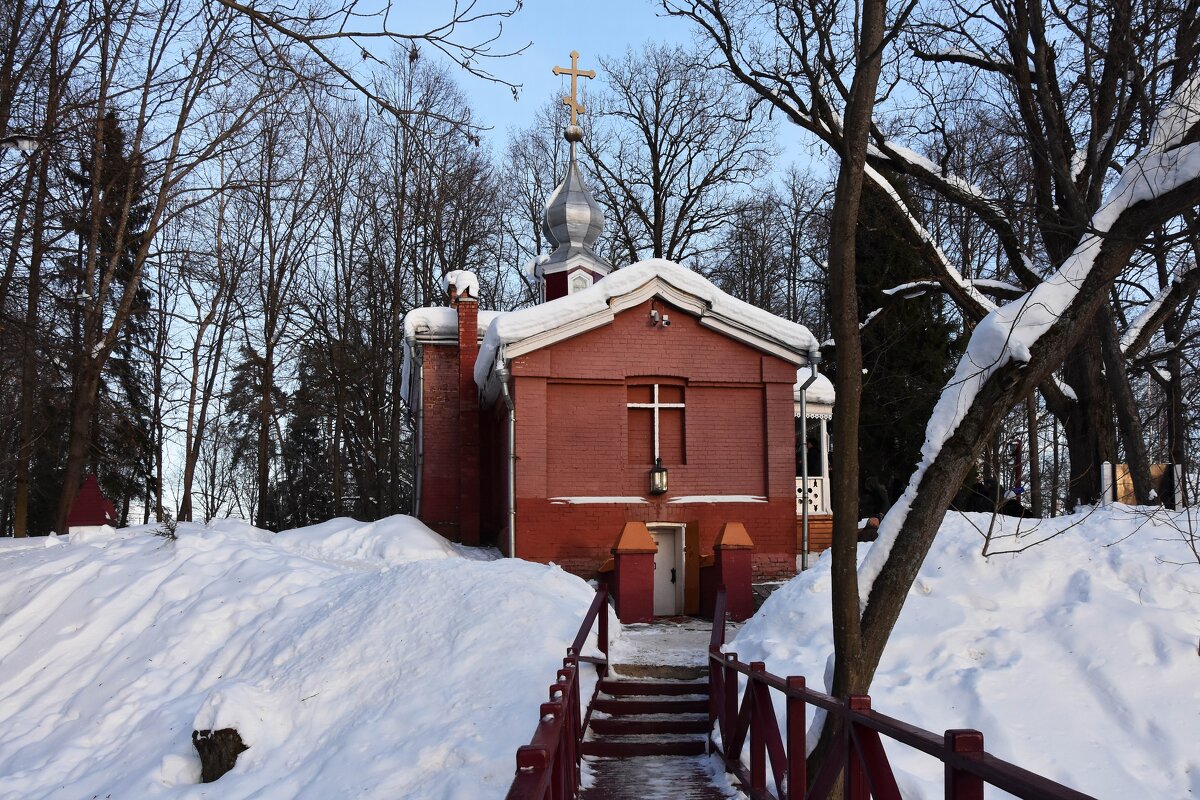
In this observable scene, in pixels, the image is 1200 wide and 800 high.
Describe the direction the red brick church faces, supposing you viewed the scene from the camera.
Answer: facing the viewer

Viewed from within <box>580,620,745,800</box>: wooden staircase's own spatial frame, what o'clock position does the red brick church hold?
The red brick church is roughly at 6 o'clock from the wooden staircase.

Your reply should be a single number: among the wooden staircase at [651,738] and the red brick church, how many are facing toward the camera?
2

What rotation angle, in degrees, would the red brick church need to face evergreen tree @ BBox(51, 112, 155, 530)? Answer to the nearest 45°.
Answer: approximately 90° to its right

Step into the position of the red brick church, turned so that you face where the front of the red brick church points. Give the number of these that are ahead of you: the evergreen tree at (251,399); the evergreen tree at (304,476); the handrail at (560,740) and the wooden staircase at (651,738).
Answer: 2

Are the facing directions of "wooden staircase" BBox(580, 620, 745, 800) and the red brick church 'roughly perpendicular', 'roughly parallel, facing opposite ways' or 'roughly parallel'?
roughly parallel

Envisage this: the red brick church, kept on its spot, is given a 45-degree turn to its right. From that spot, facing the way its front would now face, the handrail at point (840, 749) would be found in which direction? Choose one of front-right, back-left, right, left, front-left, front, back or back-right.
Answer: front-left

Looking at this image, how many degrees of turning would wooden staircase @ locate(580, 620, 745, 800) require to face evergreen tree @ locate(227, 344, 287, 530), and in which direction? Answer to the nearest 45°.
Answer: approximately 135° to its right

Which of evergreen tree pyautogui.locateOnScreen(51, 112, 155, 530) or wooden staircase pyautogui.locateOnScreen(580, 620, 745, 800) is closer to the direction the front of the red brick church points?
the wooden staircase

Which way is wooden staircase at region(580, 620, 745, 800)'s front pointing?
toward the camera

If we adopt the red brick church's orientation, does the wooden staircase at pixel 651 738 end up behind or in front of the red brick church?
in front

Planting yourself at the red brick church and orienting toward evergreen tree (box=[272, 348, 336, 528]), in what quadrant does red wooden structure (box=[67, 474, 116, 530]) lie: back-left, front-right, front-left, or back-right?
front-left

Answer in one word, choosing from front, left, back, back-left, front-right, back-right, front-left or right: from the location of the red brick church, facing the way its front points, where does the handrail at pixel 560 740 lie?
front
